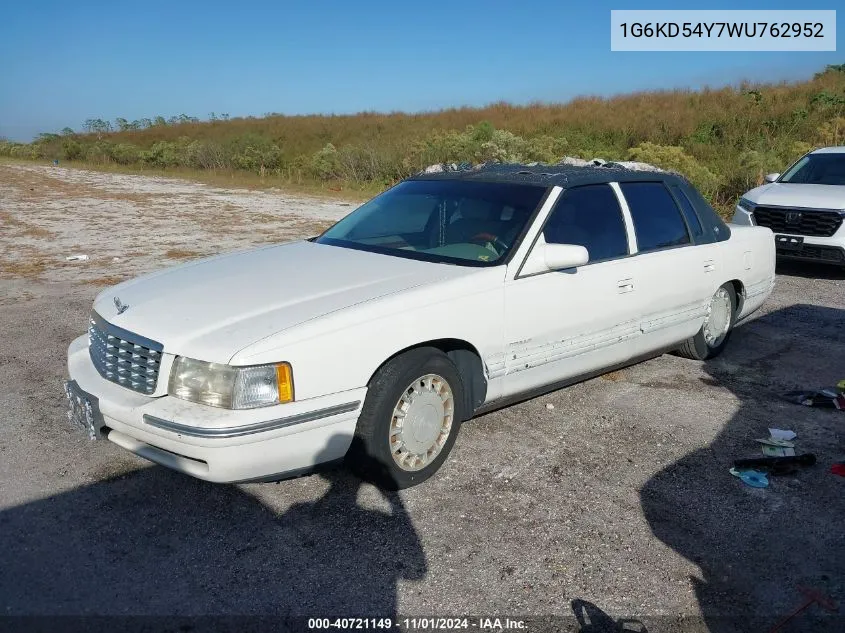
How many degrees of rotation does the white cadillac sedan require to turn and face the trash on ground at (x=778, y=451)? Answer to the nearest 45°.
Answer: approximately 135° to its left

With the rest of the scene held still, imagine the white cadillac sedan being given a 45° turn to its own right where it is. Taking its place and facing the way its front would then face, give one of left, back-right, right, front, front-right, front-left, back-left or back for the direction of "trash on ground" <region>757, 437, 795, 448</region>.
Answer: back

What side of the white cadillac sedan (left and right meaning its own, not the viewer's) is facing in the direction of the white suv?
back

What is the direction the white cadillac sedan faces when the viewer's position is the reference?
facing the viewer and to the left of the viewer

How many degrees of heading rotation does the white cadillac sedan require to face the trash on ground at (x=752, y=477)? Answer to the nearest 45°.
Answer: approximately 135° to its left

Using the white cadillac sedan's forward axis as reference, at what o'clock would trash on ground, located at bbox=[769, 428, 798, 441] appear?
The trash on ground is roughly at 7 o'clock from the white cadillac sedan.
